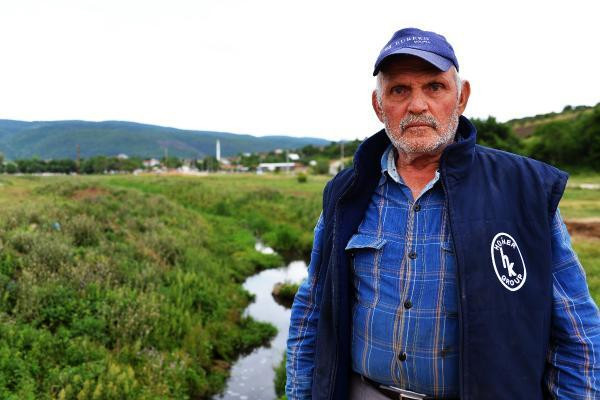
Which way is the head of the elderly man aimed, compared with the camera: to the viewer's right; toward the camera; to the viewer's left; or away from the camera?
toward the camera

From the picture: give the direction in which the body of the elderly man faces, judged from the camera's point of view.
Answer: toward the camera
